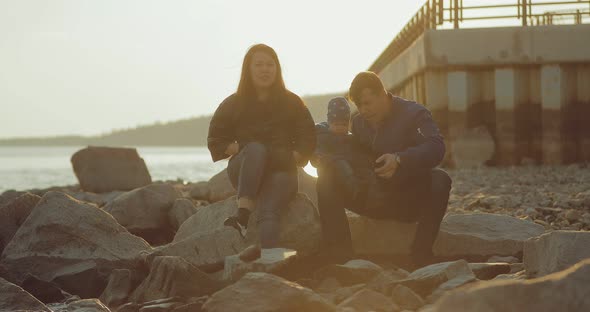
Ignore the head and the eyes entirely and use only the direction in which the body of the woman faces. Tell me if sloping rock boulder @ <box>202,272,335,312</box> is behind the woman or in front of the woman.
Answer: in front

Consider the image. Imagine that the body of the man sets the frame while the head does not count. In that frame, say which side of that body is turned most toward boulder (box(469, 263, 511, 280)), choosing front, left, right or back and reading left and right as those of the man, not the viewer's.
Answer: left

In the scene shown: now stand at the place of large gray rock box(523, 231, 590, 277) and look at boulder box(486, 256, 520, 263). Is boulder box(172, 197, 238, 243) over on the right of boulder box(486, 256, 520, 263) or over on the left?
left

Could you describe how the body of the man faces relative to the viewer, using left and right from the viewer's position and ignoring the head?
facing the viewer and to the left of the viewer

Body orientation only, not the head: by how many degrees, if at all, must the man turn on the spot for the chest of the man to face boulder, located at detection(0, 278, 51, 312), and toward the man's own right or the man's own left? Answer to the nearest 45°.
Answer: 0° — they already face it

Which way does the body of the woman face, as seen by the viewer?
toward the camera

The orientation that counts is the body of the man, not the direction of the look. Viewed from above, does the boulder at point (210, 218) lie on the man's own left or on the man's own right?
on the man's own right

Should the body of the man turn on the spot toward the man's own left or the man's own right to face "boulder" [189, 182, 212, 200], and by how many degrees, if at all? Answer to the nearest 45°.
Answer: approximately 90° to the man's own right

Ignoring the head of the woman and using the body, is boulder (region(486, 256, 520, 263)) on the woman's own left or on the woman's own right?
on the woman's own left

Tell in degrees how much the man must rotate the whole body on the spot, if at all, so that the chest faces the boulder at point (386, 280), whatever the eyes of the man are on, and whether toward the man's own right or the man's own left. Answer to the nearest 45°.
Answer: approximately 45° to the man's own left

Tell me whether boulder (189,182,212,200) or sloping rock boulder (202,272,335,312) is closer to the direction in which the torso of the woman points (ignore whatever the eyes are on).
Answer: the sloping rock boulder

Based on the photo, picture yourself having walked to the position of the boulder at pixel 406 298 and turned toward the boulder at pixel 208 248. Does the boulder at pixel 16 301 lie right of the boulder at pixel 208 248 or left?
left

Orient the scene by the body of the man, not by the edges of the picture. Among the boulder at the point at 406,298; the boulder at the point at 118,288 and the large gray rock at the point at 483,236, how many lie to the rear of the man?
1

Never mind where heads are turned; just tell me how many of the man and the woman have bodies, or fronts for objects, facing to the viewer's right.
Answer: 0
